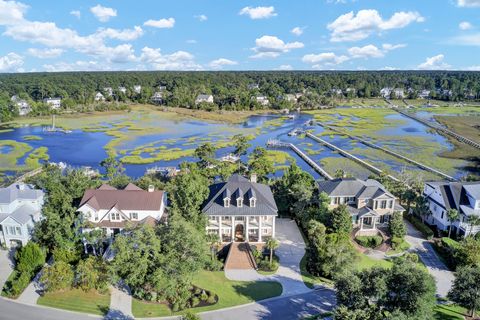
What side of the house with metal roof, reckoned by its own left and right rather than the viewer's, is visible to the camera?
front

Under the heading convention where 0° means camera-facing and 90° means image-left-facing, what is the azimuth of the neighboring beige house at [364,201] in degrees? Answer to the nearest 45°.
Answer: approximately 0°

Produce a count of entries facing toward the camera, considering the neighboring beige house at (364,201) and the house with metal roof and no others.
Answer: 2

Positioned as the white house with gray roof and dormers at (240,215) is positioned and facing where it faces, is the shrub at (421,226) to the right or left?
on its left

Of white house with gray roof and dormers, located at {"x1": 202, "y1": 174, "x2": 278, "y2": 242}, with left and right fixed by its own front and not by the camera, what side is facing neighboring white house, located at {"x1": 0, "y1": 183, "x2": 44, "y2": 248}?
right

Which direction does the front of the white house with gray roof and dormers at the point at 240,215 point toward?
toward the camera

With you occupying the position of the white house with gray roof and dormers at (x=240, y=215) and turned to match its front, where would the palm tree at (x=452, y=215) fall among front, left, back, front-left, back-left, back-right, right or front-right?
left

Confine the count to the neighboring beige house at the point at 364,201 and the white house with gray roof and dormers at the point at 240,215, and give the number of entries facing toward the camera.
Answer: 2

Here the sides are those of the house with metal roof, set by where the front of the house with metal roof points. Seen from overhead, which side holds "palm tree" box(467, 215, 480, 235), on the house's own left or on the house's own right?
on the house's own left
